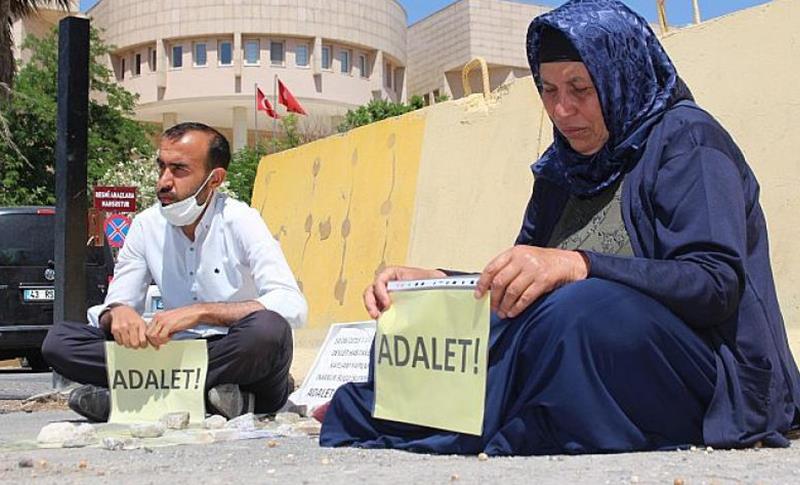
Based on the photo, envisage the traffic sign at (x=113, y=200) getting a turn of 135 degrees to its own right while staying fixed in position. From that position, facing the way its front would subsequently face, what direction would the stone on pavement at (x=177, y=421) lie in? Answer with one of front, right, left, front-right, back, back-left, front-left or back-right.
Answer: back-left

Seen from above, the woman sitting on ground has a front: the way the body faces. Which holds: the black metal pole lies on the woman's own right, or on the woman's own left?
on the woman's own right

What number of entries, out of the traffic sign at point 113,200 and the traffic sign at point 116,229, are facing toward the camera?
2

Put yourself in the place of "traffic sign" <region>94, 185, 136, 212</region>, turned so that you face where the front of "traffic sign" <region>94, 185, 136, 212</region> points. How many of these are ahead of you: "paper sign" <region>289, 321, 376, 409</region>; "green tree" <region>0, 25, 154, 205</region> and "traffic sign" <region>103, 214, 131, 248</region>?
1

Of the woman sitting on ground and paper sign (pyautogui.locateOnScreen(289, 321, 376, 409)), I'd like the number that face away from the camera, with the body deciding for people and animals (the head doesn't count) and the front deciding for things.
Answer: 0

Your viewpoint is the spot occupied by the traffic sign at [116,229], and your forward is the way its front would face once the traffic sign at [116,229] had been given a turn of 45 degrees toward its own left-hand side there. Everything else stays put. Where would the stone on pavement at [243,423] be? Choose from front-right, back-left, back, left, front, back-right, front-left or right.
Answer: front-right

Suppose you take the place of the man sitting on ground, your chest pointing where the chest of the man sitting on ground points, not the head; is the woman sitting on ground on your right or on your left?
on your left

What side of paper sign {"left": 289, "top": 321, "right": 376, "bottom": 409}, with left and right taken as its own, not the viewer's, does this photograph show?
front

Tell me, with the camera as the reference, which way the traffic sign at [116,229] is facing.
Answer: facing the viewer

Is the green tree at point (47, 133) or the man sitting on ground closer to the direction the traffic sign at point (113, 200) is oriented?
the man sitting on ground

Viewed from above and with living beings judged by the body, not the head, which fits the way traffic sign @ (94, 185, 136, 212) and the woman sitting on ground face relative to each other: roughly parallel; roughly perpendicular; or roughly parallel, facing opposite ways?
roughly perpendicular

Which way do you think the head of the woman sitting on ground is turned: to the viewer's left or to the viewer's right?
to the viewer's left
